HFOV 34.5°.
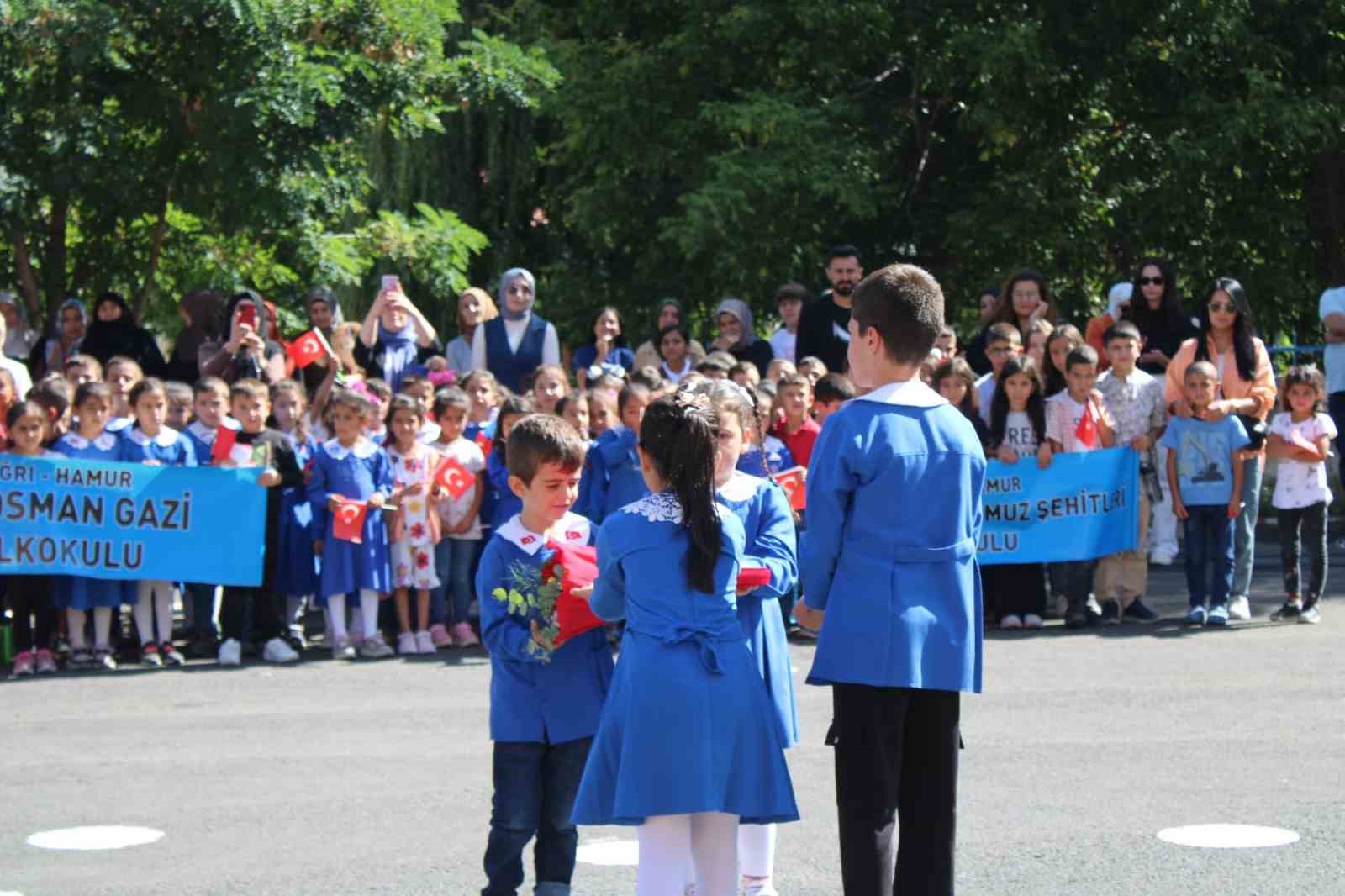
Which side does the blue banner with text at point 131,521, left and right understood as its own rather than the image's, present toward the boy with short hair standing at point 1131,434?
left

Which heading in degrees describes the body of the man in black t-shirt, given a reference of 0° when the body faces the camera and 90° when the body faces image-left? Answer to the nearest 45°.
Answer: approximately 0°

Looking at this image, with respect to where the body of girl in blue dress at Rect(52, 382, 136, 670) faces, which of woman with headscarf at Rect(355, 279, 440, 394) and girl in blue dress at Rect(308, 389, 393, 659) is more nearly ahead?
the girl in blue dress

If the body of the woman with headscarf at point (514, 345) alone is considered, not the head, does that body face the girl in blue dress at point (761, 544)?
yes

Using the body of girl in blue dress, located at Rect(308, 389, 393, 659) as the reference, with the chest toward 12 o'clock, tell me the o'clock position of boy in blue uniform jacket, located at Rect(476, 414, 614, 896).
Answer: The boy in blue uniform jacket is roughly at 12 o'clock from the girl in blue dress.

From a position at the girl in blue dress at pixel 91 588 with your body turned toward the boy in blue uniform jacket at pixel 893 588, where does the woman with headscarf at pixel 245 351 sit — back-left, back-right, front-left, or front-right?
back-left

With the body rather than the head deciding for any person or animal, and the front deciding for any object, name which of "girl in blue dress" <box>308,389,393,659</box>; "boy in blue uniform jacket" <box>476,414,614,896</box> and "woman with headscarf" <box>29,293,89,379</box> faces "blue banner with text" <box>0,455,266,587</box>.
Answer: the woman with headscarf

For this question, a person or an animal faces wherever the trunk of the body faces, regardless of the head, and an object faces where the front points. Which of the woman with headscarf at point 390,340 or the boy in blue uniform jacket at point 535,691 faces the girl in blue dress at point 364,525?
the woman with headscarf
